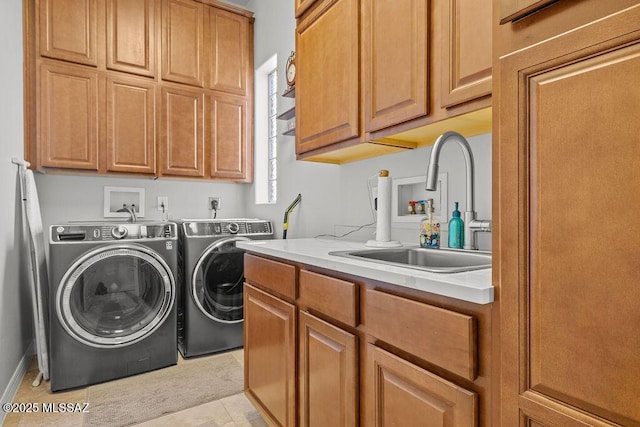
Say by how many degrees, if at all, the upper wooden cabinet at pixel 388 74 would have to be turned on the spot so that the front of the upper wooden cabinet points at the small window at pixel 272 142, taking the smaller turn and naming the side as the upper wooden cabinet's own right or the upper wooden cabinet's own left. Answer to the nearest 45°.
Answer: approximately 90° to the upper wooden cabinet's own right

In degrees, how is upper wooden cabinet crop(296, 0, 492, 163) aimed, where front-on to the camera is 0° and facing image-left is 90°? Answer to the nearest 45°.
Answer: approximately 45°

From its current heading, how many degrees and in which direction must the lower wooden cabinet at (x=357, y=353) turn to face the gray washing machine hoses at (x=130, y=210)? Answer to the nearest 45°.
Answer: approximately 90° to its right

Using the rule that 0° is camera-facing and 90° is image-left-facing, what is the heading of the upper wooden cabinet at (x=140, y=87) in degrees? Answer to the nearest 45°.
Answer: approximately 45°

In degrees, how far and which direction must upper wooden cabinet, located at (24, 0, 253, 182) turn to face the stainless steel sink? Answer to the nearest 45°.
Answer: approximately 90° to its left

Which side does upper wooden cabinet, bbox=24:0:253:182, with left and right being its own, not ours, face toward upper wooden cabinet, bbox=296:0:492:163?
left

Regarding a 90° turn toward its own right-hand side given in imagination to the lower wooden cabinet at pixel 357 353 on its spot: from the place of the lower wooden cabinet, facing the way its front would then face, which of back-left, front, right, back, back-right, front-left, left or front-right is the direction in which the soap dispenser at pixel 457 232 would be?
right

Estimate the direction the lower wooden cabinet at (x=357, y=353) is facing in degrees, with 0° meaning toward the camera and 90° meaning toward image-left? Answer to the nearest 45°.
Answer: approximately 45°
